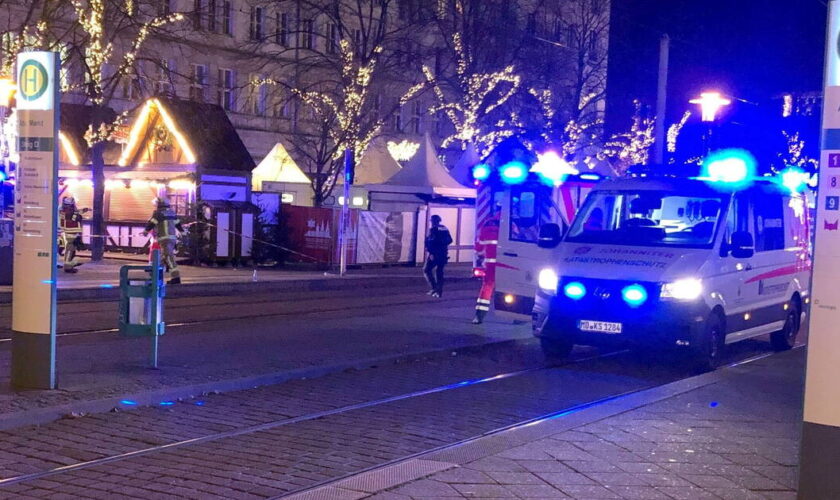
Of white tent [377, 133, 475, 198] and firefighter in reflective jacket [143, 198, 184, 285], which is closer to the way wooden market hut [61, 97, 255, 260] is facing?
the firefighter in reflective jacket

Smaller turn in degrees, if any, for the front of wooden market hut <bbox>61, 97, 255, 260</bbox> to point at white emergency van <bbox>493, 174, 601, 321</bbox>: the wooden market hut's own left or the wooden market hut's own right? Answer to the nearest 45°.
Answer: approximately 45° to the wooden market hut's own left

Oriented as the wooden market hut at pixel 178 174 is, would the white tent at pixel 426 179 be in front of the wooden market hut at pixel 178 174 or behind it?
behind

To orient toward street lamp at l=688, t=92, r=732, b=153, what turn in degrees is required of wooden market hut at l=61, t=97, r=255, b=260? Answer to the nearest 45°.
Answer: approximately 90° to its left

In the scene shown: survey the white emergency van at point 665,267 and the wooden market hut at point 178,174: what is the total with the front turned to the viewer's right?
0

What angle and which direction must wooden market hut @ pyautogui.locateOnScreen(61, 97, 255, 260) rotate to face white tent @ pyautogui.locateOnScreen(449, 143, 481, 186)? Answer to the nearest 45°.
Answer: approximately 135° to its left

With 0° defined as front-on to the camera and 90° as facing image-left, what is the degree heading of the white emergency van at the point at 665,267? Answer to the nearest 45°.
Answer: approximately 45°

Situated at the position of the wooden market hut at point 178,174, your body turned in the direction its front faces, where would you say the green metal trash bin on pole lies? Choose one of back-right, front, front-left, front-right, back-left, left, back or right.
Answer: front-left

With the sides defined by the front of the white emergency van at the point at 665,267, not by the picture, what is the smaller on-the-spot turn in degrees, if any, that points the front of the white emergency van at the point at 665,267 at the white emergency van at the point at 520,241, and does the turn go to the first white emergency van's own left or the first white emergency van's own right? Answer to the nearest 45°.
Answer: approximately 90° to the first white emergency van's own right

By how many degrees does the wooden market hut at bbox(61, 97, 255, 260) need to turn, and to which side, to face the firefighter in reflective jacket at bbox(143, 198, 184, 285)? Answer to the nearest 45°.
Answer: approximately 45° to its left

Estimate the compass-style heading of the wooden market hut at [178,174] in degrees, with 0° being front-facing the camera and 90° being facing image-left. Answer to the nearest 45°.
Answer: approximately 45°

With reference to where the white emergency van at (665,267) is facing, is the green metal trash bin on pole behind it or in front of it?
in front

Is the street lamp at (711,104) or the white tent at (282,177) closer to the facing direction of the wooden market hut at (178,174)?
the street lamp

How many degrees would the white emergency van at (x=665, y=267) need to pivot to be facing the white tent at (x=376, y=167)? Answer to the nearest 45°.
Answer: approximately 90° to its right
